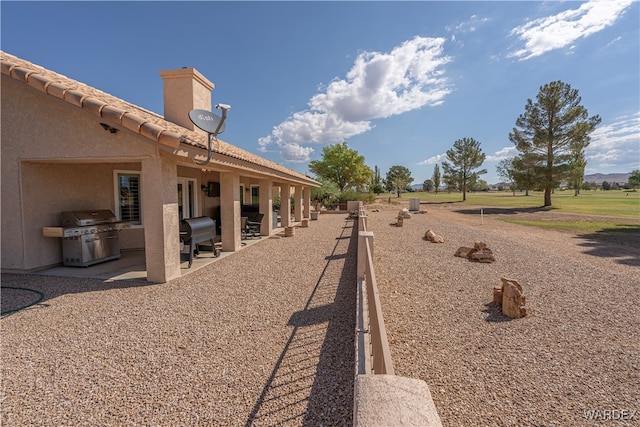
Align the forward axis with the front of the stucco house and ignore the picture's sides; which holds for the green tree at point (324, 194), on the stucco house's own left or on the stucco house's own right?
on the stucco house's own left

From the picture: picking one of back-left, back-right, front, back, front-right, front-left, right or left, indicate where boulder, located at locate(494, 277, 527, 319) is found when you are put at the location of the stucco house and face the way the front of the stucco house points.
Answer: front

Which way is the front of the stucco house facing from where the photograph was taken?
facing the viewer and to the right of the viewer

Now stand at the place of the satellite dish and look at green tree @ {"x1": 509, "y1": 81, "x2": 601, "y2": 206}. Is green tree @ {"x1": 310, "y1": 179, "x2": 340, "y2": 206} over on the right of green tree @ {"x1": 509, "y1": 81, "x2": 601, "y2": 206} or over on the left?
left

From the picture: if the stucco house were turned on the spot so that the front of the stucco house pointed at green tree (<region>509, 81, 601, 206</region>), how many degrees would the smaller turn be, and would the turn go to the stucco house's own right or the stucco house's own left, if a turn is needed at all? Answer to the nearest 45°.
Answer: approximately 45° to the stucco house's own left

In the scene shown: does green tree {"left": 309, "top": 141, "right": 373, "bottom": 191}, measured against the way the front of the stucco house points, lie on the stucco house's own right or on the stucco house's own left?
on the stucco house's own left

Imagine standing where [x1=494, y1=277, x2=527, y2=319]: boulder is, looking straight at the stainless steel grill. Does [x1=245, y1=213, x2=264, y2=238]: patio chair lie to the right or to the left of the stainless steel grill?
right
